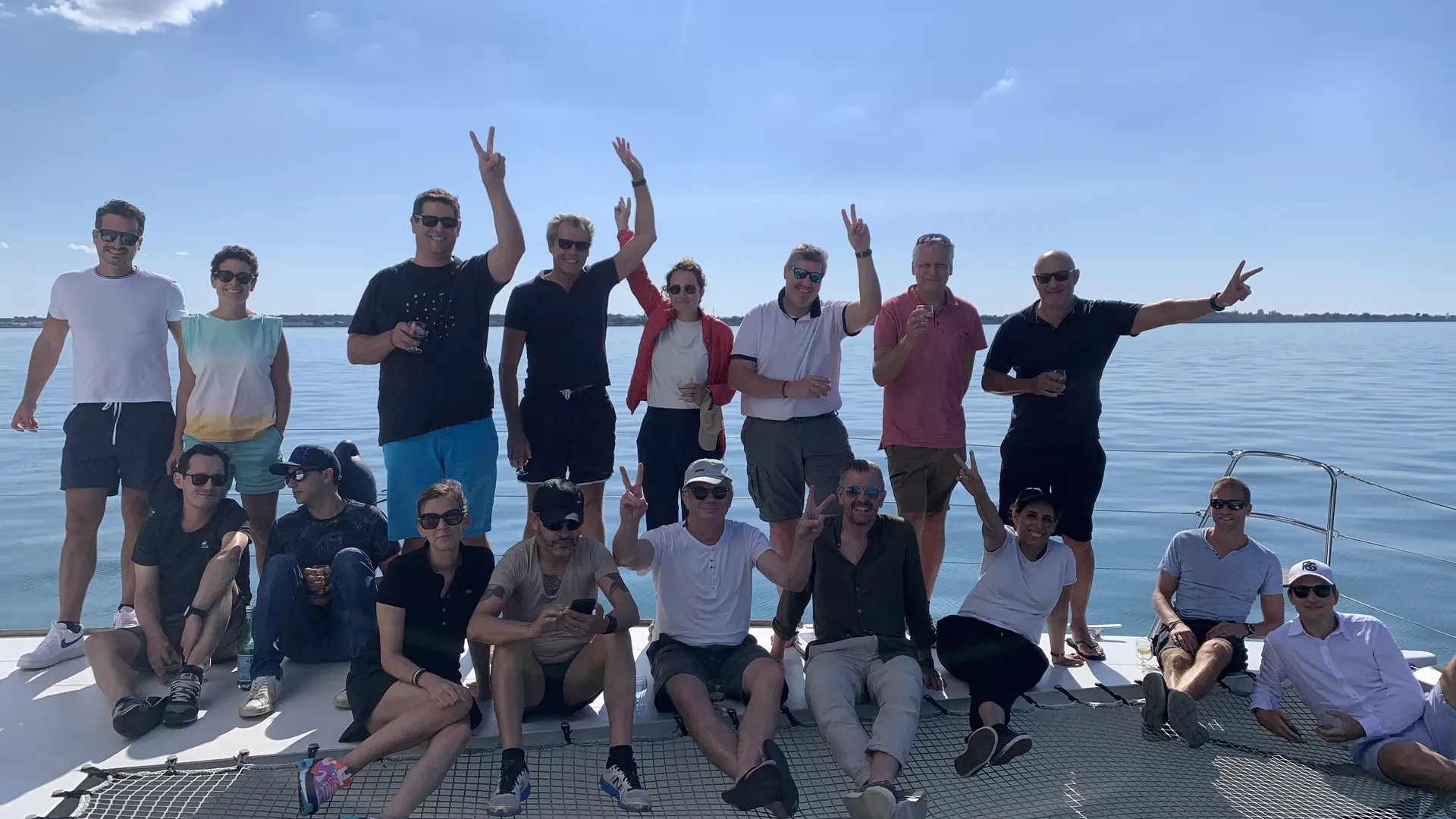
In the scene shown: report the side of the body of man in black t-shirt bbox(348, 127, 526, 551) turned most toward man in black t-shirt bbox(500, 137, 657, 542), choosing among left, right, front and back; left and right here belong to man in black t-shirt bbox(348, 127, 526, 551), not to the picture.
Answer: left

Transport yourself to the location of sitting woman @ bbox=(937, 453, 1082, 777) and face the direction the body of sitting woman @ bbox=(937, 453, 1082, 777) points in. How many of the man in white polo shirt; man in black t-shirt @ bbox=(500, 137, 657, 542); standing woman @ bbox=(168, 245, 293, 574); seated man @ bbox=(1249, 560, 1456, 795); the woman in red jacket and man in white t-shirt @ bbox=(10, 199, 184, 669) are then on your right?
5

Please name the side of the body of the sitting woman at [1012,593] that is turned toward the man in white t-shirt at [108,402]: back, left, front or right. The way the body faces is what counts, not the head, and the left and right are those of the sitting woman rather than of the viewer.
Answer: right

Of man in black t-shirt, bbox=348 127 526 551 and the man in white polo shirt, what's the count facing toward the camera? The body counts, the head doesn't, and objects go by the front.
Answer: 2

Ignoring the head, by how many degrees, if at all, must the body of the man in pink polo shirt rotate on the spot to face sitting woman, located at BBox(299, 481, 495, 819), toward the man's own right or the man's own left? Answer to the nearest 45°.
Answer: approximately 45° to the man's own right

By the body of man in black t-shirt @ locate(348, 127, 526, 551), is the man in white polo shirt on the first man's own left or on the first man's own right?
on the first man's own left

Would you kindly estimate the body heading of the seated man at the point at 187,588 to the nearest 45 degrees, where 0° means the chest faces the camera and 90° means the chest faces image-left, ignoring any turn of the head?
approximately 0°

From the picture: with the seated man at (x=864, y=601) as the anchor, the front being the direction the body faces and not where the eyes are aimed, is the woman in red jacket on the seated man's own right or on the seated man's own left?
on the seated man's own right
